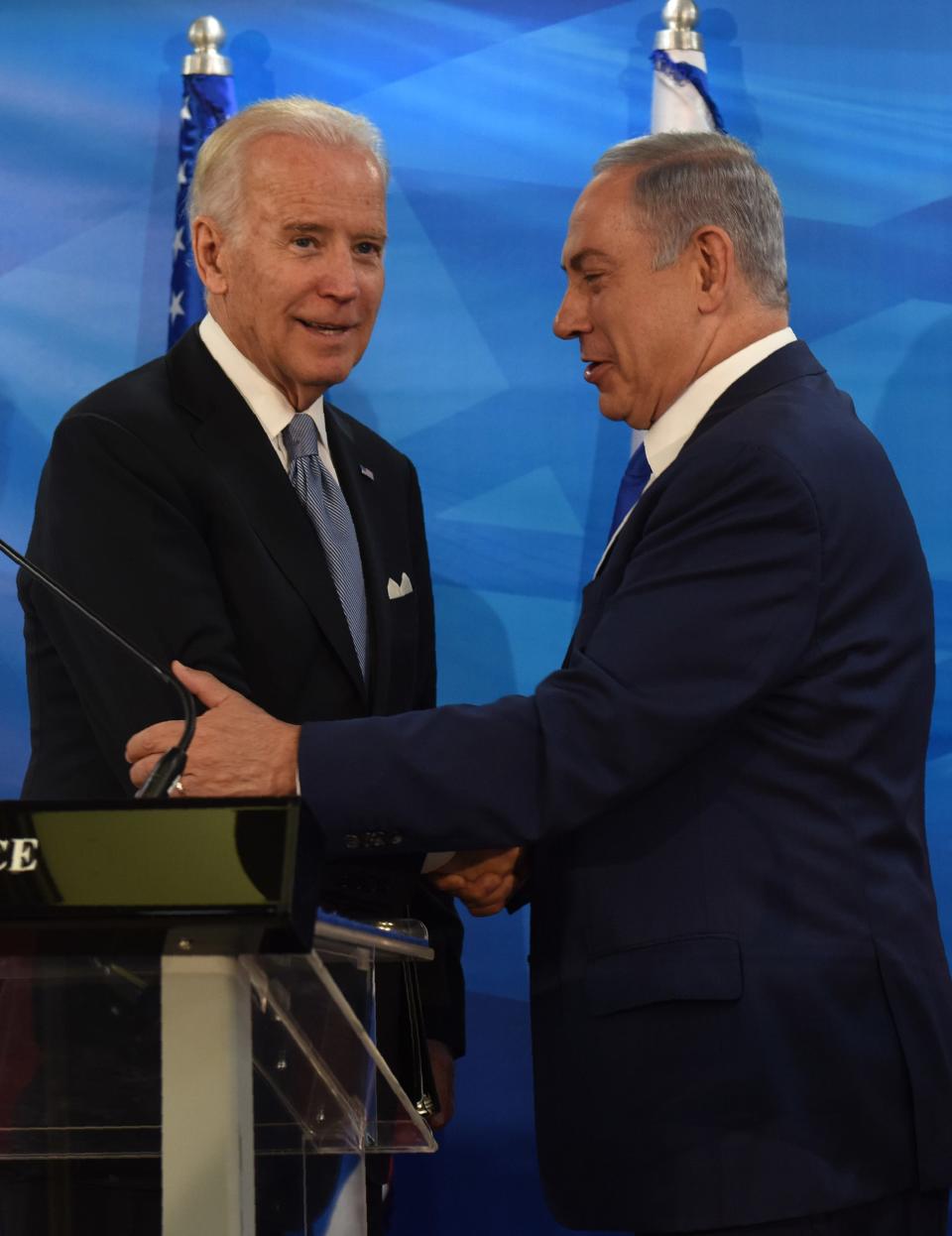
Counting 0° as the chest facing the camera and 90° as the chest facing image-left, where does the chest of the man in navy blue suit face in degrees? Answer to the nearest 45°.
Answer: approximately 90°

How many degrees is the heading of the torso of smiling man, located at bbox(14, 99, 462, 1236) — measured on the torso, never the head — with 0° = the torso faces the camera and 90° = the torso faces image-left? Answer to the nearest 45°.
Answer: approximately 315°

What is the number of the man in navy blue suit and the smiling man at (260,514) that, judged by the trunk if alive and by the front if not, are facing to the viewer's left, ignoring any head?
1

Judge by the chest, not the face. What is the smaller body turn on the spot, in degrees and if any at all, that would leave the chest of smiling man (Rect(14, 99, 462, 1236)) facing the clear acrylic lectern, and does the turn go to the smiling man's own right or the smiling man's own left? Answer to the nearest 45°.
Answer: approximately 45° to the smiling man's own right

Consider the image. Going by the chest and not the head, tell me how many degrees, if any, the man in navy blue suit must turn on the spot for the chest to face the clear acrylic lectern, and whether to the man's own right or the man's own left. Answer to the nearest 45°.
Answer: approximately 45° to the man's own left

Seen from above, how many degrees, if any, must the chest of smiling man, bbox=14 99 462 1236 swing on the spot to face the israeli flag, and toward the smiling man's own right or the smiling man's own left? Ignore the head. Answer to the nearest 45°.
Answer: approximately 90° to the smiling man's own left

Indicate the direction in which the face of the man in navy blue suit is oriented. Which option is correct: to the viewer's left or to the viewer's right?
to the viewer's left

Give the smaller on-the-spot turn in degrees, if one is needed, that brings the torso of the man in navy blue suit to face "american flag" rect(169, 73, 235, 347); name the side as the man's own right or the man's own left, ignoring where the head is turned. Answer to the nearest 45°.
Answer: approximately 45° to the man's own right

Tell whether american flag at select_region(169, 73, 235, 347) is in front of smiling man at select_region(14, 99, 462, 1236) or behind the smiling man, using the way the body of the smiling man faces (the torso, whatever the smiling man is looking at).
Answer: behind
